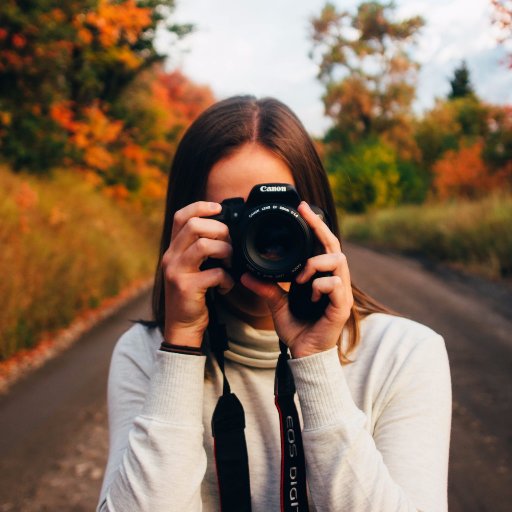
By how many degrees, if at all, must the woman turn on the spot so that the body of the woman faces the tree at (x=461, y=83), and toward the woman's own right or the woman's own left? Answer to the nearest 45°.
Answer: approximately 180°

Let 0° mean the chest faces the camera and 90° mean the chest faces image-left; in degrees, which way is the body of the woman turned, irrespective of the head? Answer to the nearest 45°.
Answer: approximately 0°

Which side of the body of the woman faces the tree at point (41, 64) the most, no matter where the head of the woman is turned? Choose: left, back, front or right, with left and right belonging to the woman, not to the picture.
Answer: back
